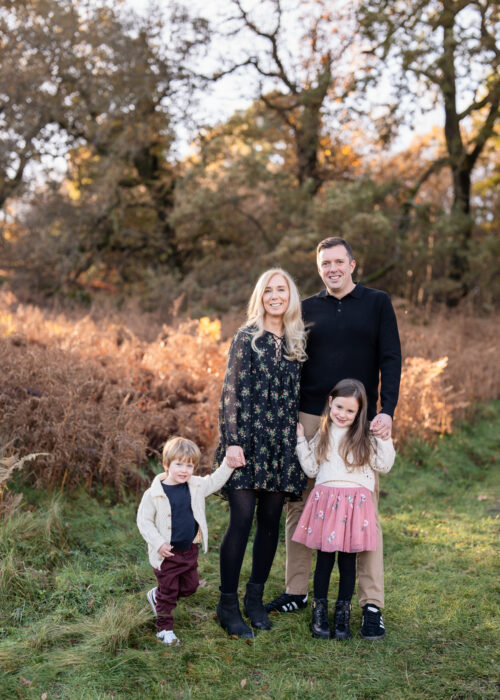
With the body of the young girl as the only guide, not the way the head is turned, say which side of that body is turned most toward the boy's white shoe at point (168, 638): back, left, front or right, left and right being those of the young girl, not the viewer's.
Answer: right

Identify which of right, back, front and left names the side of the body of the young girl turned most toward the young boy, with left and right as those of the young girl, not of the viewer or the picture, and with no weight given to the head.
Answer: right

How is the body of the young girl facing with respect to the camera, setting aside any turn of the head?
toward the camera
